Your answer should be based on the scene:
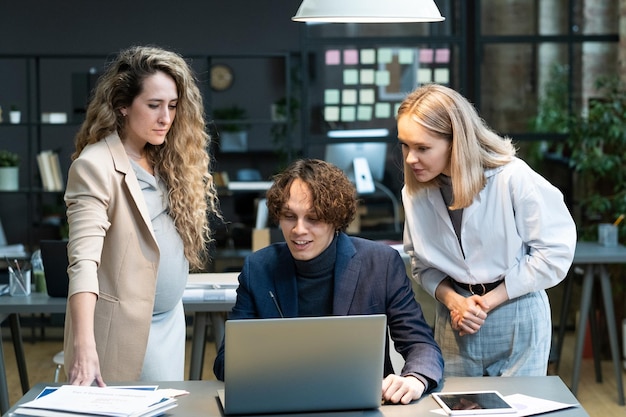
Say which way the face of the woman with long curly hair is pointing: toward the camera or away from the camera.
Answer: toward the camera

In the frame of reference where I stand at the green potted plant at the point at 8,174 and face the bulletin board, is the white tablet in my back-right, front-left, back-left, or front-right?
front-right

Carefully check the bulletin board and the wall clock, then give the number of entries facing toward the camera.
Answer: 2

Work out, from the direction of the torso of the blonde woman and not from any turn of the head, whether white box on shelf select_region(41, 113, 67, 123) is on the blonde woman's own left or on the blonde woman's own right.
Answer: on the blonde woman's own right

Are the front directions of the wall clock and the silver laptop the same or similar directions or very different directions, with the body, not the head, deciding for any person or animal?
very different directions

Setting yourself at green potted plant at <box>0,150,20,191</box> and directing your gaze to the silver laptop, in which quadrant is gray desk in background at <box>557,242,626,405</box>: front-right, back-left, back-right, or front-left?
front-left

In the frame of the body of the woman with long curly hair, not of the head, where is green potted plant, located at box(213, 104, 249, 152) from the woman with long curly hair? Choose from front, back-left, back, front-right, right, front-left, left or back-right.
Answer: back-left

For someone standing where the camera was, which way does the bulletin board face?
facing the viewer

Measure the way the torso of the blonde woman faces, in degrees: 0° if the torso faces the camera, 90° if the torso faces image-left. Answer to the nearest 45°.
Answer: approximately 45°

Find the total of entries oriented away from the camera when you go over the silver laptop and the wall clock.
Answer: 1

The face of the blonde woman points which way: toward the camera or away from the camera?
toward the camera

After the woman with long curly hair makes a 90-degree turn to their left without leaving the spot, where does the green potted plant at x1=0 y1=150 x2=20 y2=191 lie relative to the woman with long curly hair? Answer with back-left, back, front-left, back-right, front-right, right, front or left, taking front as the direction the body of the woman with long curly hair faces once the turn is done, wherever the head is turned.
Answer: front-left

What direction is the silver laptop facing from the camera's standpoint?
away from the camera

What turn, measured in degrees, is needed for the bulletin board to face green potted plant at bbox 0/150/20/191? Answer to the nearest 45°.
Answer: approximately 90° to its right

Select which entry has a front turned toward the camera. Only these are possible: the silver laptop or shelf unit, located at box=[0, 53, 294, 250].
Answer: the shelf unit

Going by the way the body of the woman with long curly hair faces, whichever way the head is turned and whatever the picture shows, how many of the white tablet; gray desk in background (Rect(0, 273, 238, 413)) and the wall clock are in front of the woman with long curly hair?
1

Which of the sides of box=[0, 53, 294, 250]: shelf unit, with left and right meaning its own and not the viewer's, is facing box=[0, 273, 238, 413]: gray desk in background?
front
